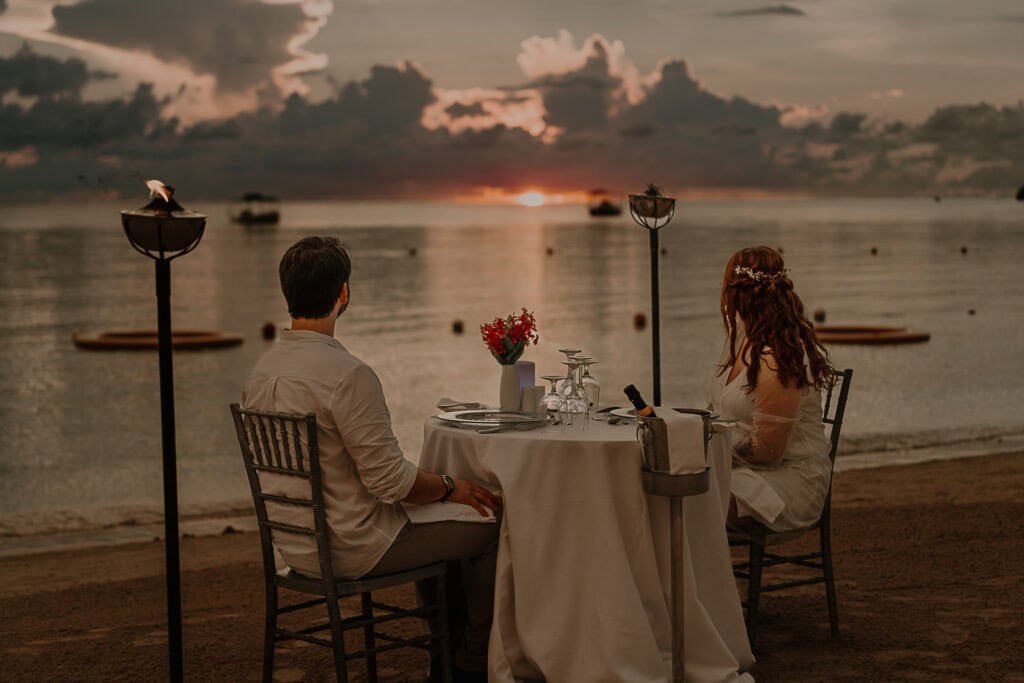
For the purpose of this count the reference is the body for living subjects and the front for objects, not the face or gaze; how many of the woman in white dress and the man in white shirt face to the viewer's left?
1

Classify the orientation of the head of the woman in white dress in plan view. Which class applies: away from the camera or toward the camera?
away from the camera

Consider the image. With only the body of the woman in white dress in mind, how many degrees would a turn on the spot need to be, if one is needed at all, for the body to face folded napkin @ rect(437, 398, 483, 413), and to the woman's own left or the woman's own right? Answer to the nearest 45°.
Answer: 0° — they already face it

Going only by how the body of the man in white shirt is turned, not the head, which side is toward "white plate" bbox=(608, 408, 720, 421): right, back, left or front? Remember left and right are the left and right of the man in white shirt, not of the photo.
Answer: front

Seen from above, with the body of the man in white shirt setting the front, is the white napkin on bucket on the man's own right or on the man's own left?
on the man's own right

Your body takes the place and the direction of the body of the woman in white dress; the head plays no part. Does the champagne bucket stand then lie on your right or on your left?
on your left

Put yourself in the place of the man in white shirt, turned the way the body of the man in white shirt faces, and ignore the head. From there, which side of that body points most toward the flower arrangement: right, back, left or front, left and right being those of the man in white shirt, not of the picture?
front

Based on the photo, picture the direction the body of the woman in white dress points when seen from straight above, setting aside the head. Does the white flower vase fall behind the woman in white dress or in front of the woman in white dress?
in front

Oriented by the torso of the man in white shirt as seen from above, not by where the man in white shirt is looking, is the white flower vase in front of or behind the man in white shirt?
in front

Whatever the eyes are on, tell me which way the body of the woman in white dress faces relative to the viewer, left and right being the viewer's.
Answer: facing to the left of the viewer

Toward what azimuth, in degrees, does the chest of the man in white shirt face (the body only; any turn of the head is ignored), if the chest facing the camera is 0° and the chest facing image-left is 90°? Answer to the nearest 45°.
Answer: approximately 225°

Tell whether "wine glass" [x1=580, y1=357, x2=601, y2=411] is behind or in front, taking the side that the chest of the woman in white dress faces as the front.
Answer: in front
